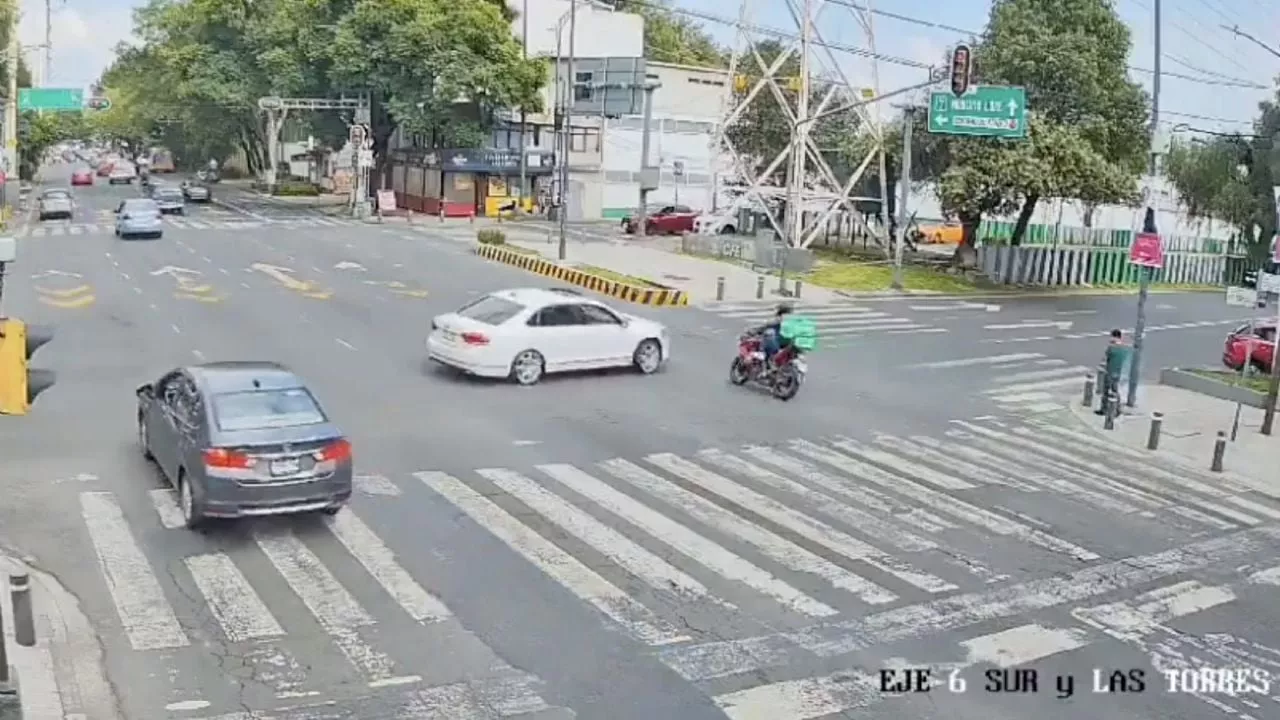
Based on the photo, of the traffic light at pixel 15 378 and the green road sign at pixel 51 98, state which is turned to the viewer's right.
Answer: the traffic light

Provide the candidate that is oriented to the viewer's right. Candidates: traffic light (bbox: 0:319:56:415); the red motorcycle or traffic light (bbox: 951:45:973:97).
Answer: traffic light (bbox: 0:319:56:415)

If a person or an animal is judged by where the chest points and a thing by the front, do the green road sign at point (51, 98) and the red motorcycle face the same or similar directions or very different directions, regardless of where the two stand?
very different directions

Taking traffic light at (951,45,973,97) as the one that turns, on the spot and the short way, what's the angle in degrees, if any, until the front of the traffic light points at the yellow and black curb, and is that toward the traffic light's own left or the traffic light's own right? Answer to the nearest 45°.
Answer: approximately 90° to the traffic light's own right

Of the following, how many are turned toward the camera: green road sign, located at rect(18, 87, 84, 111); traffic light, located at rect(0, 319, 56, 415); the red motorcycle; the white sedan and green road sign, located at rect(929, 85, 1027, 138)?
2

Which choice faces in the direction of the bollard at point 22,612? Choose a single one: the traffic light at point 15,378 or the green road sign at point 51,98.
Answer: the green road sign

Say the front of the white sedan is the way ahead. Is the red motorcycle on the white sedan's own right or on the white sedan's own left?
on the white sedan's own right

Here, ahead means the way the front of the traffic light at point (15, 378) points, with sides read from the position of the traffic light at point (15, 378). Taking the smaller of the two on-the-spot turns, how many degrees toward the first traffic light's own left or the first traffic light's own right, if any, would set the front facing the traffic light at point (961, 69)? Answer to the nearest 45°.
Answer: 0° — it already faces it

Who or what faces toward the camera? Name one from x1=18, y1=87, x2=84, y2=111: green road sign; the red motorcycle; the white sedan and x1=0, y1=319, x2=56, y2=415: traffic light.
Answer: the green road sign

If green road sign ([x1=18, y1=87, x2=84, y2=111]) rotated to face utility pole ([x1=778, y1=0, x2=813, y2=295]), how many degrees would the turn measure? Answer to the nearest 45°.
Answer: approximately 45° to its left

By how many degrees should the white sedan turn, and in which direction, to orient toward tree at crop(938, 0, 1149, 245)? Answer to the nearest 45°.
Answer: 0° — it already faces it

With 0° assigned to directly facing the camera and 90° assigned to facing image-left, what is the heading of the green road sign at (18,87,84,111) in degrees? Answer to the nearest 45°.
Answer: approximately 0°

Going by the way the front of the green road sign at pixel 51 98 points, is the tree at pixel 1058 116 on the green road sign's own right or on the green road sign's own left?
on the green road sign's own left

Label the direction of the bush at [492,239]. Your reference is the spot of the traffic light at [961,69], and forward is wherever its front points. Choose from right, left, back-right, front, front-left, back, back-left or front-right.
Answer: right
